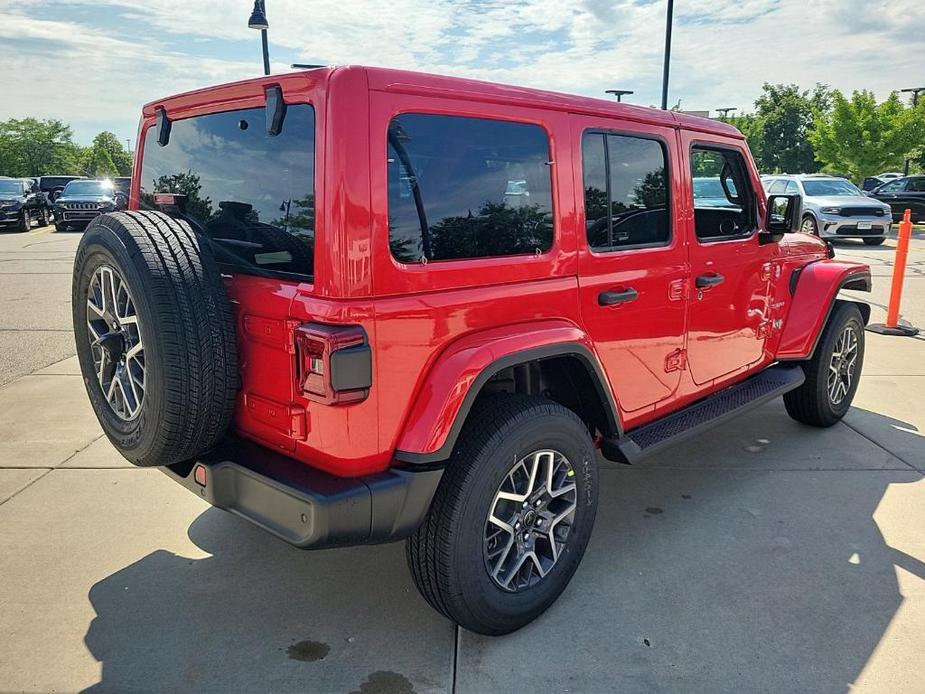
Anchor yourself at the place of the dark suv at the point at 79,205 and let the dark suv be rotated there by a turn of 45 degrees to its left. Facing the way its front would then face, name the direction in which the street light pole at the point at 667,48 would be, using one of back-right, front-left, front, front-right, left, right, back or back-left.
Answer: front

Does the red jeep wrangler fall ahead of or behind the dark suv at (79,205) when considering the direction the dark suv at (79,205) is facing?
ahead

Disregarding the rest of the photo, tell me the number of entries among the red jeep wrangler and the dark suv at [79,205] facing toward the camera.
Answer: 1

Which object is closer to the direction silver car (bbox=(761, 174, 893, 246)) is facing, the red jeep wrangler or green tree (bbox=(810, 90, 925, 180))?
the red jeep wrangler

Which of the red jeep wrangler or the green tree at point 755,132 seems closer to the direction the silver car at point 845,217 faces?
the red jeep wrangler

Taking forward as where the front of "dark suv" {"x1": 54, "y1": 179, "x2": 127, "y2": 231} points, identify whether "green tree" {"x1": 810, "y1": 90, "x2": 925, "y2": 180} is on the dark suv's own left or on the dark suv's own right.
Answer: on the dark suv's own left

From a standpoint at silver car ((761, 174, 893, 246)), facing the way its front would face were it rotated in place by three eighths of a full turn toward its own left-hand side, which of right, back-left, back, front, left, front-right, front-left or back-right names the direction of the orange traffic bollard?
back

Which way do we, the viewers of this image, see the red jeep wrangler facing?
facing away from the viewer and to the right of the viewer

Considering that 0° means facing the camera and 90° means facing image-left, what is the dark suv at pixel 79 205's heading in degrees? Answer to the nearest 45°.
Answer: approximately 0°
